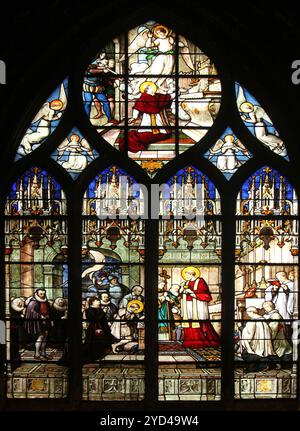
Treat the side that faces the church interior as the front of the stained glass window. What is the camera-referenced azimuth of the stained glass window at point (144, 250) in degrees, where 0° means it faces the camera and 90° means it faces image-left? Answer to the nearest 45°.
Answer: approximately 0°
